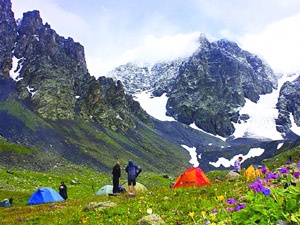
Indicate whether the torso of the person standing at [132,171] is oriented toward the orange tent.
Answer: no

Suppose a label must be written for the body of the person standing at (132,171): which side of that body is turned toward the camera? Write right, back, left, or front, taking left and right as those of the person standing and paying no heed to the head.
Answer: back

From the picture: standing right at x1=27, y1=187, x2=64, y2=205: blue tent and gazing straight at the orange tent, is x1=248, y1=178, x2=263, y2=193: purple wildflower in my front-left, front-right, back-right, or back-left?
front-right

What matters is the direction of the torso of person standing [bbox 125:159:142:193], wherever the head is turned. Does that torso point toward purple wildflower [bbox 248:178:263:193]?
no

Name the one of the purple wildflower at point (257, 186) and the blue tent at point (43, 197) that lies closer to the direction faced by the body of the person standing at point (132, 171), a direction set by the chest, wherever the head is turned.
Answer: the blue tent
